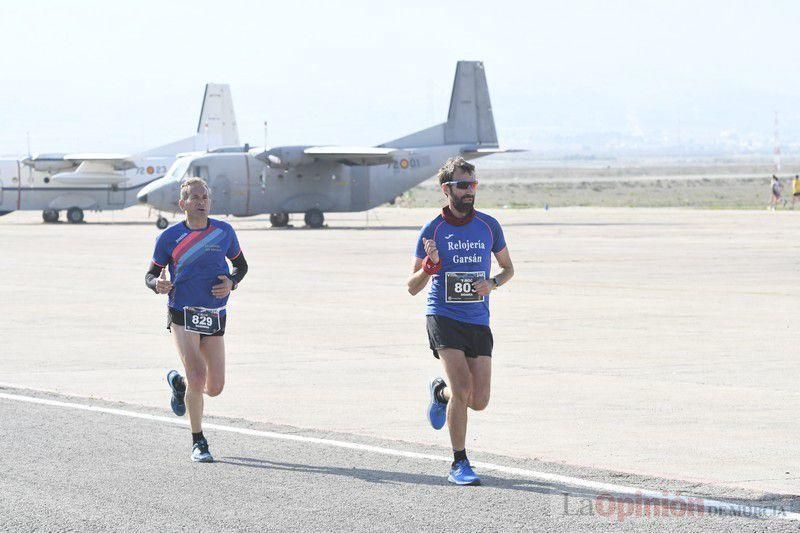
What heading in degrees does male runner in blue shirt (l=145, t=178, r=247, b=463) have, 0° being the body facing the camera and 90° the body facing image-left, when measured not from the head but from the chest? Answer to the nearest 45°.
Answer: approximately 315°

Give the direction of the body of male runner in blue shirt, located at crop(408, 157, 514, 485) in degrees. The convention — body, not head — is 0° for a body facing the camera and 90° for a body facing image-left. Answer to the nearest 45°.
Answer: approximately 315°

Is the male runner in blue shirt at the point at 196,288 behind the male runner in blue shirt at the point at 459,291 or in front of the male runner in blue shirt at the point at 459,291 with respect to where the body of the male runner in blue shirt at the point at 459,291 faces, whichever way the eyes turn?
behind

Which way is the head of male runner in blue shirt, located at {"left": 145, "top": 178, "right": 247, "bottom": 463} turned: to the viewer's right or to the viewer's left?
to the viewer's right
